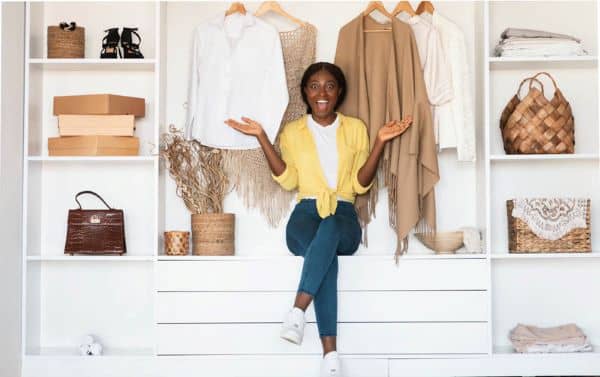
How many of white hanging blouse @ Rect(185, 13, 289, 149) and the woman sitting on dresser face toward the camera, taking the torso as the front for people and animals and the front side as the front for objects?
2

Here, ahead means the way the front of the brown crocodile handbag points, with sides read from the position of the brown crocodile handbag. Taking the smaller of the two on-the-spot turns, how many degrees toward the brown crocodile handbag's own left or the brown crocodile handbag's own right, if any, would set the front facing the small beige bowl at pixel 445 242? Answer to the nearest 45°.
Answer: approximately 90° to the brown crocodile handbag's own left

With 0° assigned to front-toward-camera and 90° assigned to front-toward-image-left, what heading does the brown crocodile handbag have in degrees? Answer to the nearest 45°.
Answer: approximately 0°

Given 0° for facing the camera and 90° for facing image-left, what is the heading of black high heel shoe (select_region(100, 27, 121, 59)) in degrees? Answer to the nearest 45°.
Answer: approximately 45°

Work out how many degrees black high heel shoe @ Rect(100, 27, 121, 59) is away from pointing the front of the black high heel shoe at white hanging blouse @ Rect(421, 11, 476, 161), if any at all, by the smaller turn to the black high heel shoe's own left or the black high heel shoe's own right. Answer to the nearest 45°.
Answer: approximately 135° to the black high heel shoe's own left

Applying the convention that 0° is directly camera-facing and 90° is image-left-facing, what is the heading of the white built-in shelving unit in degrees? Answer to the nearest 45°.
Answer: approximately 0°

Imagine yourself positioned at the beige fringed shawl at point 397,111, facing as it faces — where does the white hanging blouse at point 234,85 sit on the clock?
The white hanging blouse is roughly at 3 o'clock from the beige fringed shawl.
